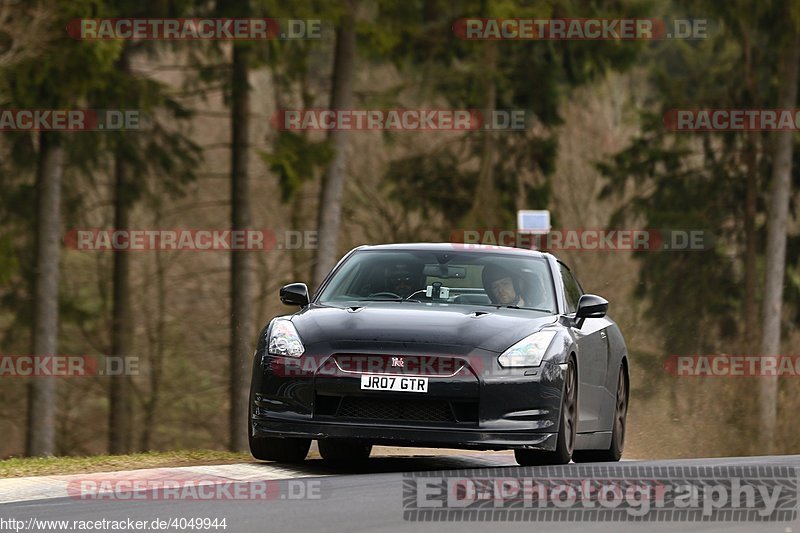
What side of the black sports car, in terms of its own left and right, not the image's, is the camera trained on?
front

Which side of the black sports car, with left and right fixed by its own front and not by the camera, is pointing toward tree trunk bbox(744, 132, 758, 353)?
back

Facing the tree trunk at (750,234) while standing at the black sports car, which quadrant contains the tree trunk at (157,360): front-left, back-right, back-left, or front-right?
front-left

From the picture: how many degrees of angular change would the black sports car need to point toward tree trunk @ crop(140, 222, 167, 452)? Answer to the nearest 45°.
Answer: approximately 180°

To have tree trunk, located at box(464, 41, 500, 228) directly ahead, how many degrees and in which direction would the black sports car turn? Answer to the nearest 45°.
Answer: approximately 180°
